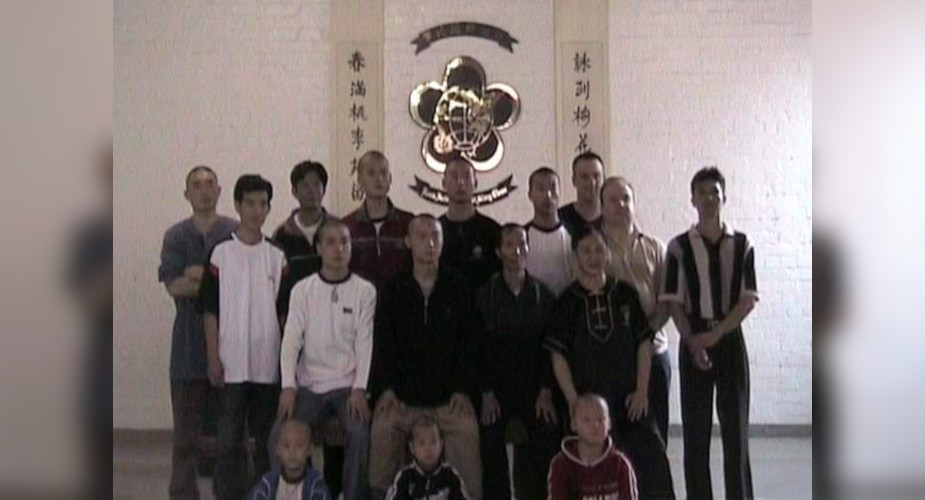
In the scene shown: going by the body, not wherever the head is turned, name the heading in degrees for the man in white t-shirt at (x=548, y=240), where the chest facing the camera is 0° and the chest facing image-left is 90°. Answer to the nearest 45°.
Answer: approximately 0°

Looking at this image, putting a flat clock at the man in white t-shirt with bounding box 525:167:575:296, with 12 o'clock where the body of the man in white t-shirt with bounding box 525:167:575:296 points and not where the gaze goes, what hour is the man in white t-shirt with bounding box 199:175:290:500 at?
the man in white t-shirt with bounding box 199:175:290:500 is roughly at 3 o'clock from the man in white t-shirt with bounding box 525:167:575:296.

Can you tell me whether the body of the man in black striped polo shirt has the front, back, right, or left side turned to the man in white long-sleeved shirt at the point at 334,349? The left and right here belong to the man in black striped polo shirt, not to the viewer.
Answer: right

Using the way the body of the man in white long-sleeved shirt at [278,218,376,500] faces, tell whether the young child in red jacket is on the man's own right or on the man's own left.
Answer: on the man's own left

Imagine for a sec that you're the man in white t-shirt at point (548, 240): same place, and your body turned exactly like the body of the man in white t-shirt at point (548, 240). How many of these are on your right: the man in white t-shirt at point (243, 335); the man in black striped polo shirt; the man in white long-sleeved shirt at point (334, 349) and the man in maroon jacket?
3

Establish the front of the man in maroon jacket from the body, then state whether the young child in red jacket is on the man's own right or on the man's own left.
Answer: on the man's own left
